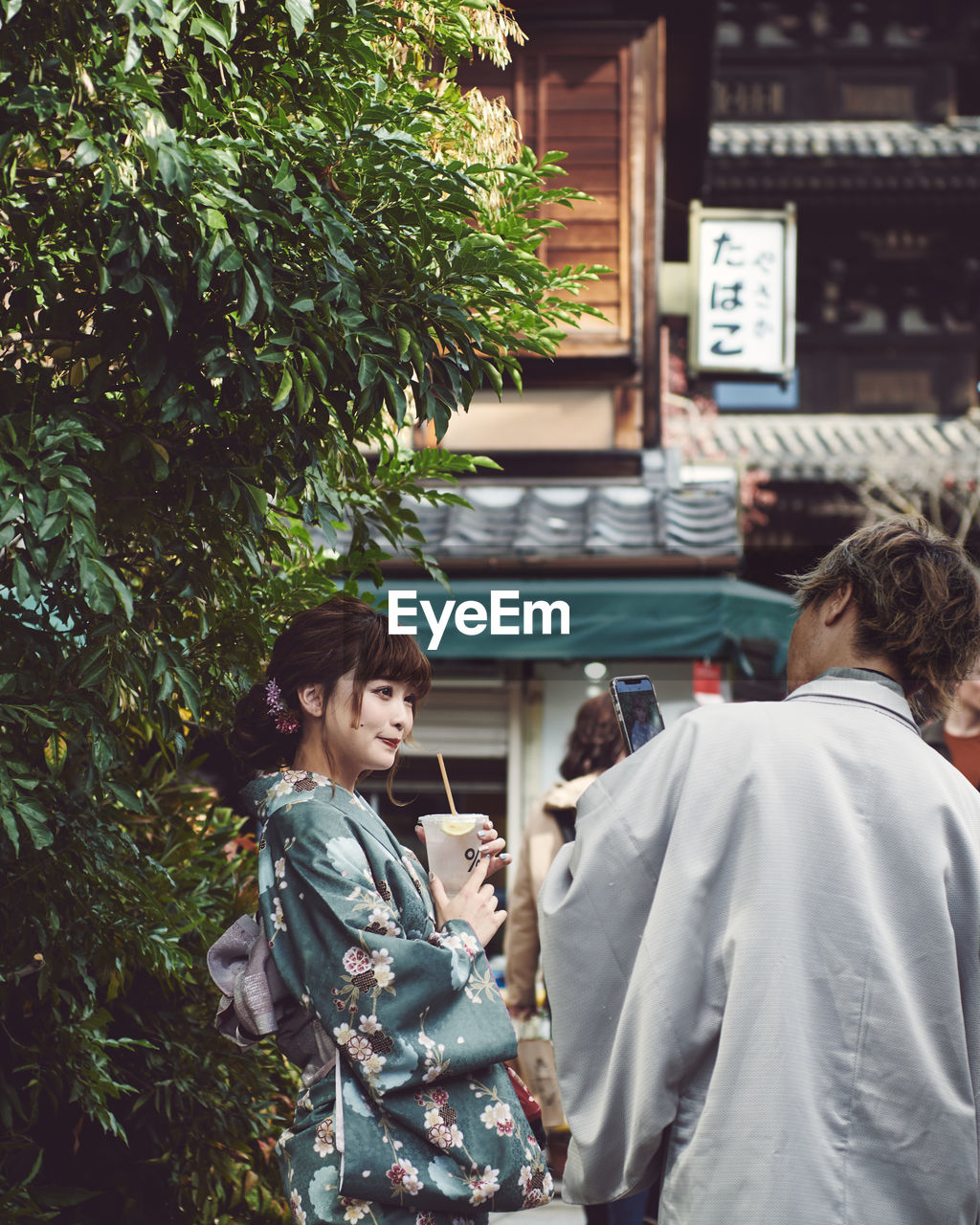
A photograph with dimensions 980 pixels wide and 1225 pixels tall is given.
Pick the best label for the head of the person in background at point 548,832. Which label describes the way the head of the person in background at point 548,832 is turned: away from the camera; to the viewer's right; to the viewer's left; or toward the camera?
away from the camera

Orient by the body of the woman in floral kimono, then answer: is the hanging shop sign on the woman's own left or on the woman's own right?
on the woman's own left

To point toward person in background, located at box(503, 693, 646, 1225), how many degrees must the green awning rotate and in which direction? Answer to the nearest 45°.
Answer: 0° — it already faces them

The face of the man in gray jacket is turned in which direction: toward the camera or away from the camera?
away from the camera

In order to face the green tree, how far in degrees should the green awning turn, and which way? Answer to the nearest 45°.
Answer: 0° — it already faces it

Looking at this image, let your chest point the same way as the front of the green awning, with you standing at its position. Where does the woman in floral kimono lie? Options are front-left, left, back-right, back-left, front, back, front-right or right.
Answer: front

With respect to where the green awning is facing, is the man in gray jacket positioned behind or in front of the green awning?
in front

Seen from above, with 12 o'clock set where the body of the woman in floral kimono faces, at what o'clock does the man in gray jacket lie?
The man in gray jacket is roughly at 1 o'clock from the woman in floral kimono.

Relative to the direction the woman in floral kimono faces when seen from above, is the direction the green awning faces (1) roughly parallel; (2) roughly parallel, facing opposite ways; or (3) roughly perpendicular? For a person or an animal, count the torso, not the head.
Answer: roughly perpendicular

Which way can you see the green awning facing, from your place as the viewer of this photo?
facing the viewer

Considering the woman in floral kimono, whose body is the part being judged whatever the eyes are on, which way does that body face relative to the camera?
to the viewer's right
